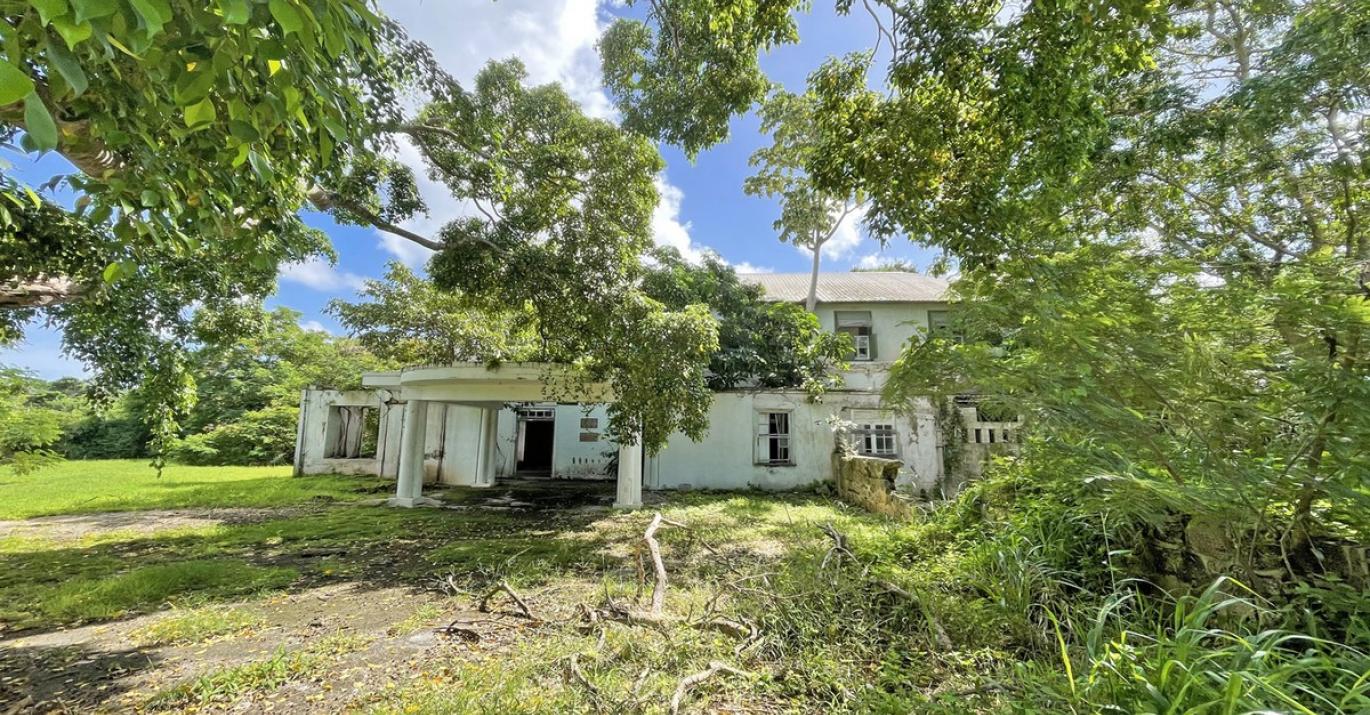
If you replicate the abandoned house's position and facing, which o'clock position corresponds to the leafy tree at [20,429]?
The leafy tree is roughly at 2 o'clock from the abandoned house.

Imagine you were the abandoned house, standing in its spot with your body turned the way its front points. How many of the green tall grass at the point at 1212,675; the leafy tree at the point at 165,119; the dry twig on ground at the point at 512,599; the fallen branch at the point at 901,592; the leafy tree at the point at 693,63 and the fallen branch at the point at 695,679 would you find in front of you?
6

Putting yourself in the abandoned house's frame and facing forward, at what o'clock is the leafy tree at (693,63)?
The leafy tree is roughly at 12 o'clock from the abandoned house.

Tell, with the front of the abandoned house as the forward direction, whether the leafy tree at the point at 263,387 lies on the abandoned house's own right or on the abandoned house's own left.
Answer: on the abandoned house's own right

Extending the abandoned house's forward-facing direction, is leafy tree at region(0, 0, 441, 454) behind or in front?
in front

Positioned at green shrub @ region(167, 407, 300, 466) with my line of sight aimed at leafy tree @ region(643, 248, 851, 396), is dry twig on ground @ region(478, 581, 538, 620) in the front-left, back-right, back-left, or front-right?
front-right

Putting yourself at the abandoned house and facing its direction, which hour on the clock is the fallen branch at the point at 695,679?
The fallen branch is roughly at 12 o'clock from the abandoned house.

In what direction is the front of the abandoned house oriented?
toward the camera

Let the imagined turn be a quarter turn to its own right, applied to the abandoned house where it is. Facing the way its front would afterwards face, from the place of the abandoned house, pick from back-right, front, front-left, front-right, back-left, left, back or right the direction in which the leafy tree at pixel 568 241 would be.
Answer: left

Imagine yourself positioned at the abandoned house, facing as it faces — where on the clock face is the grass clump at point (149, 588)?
The grass clump is roughly at 1 o'clock from the abandoned house.

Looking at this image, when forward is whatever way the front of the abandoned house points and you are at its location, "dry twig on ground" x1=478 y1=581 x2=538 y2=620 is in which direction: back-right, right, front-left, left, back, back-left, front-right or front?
front

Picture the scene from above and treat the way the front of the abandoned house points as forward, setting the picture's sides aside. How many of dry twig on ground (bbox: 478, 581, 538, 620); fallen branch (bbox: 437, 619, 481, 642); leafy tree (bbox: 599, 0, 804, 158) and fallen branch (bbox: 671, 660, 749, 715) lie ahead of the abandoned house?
4

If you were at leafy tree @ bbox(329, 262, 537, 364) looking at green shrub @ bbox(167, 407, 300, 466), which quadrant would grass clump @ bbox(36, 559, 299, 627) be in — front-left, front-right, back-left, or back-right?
back-left

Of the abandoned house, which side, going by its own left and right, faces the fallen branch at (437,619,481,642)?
front

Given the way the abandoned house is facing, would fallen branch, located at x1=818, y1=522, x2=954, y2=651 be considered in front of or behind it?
in front

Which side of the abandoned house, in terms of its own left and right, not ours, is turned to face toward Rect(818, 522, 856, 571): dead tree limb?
front

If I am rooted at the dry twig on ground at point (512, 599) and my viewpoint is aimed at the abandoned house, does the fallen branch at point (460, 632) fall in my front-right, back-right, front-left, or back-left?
back-left

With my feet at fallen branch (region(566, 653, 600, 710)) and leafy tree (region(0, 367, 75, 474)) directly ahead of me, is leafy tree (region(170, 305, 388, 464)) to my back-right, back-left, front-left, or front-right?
front-right
